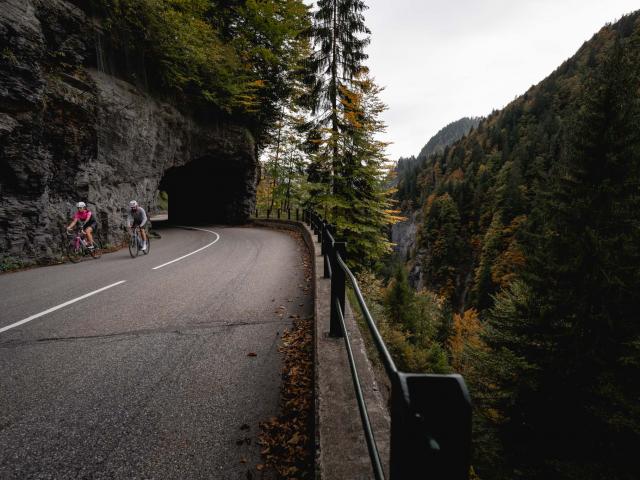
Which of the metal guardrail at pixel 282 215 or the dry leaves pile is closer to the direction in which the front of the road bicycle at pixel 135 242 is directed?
the dry leaves pile

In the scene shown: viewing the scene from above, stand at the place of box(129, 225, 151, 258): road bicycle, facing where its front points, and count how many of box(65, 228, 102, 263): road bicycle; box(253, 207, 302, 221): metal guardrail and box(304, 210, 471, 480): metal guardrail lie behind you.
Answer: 1

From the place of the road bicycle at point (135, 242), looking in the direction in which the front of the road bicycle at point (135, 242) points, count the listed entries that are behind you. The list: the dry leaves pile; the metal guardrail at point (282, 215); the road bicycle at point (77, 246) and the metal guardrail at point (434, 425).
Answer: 1

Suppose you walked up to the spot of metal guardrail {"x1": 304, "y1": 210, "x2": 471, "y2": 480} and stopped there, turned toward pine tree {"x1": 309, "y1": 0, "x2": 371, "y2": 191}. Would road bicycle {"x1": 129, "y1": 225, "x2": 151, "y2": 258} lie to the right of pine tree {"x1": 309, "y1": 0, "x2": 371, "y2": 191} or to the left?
left

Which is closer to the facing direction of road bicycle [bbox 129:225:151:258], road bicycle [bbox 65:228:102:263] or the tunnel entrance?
the road bicycle

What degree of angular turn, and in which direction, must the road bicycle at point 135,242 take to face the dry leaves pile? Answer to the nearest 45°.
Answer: approximately 45° to its left

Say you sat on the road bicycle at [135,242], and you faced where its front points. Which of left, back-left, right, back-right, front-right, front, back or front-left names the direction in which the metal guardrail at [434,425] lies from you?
front-left

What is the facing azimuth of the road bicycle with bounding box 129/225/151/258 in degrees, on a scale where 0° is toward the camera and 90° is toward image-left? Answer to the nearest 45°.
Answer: approximately 45°

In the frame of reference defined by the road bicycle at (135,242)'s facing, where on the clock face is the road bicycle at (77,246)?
the road bicycle at (77,246) is roughly at 2 o'clock from the road bicycle at (135,242).

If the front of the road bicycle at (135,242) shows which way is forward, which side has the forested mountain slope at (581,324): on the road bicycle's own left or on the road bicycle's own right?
on the road bicycle's own left
